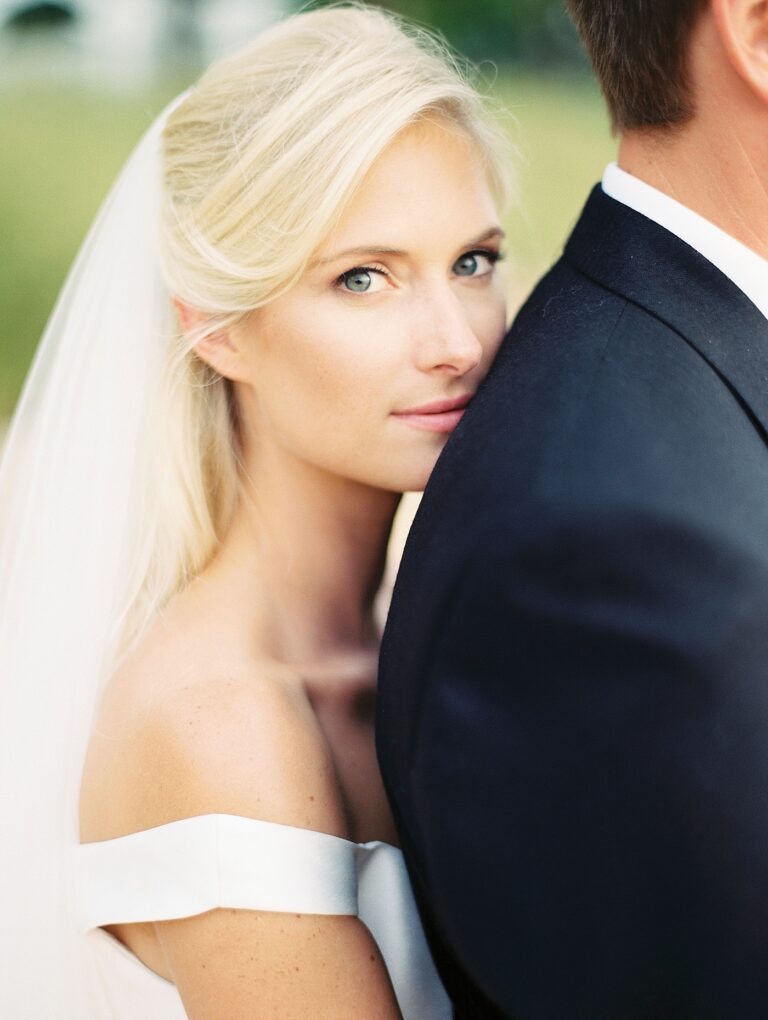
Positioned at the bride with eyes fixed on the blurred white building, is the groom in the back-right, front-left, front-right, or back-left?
back-right

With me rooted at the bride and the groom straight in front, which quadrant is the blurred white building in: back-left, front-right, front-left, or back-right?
back-left

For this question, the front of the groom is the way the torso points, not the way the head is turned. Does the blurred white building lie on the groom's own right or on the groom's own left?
on the groom's own left
